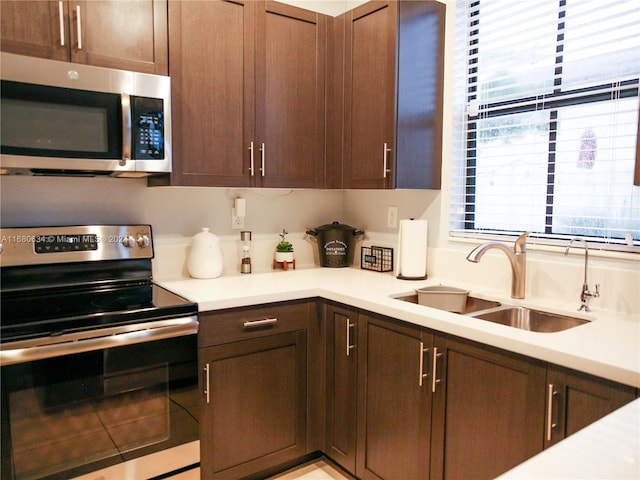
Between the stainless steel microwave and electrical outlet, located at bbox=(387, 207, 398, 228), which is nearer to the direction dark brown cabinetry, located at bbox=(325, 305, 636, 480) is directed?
the stainless steel microwave

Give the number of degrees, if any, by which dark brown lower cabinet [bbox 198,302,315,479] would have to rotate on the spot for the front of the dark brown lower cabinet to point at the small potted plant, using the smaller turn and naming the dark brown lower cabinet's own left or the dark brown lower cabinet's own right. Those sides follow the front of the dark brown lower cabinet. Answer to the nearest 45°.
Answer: approximately 135° to the dark brown lower cabinet's own left

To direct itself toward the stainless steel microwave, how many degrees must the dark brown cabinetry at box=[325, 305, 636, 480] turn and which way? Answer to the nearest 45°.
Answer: approximately 45° to its right

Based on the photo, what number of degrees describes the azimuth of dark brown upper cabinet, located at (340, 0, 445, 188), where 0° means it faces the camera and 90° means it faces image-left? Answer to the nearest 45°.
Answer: approximately 45°

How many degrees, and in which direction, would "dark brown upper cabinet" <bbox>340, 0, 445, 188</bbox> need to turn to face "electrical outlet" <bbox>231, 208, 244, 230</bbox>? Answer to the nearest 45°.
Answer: approximately 45° to its right

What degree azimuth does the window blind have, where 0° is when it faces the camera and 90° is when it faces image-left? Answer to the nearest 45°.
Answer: approximately 45°
